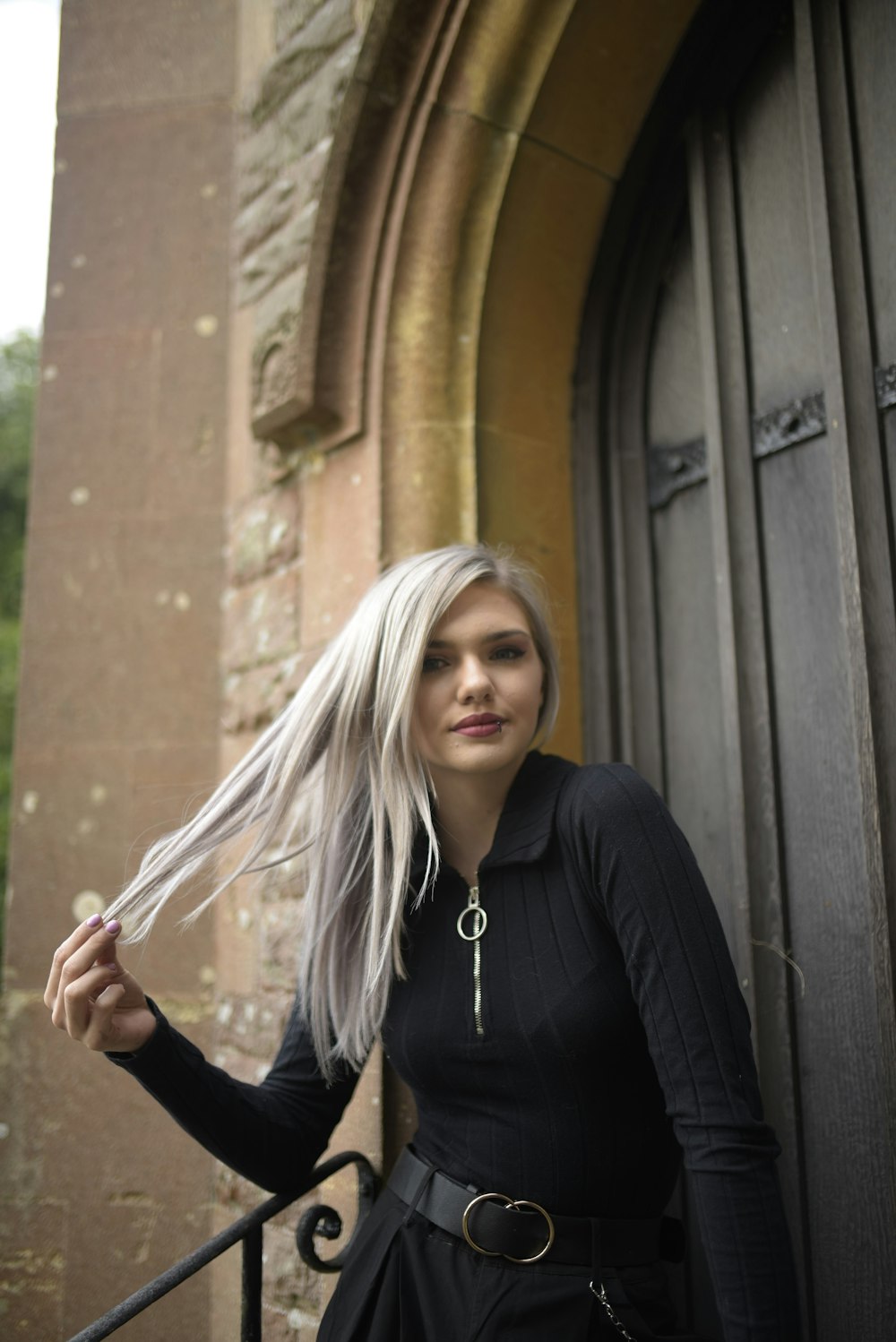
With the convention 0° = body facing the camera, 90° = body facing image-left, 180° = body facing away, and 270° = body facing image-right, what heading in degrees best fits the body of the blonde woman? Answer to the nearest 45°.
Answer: approximately 0°

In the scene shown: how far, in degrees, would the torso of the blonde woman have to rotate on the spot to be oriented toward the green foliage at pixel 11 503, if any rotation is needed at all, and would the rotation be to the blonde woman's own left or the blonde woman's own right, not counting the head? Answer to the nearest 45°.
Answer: approximately 135° to the blonde woman's own right
